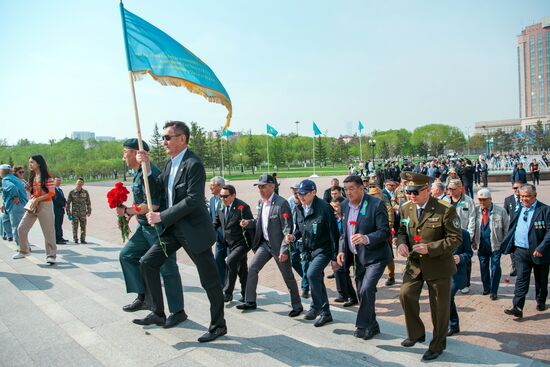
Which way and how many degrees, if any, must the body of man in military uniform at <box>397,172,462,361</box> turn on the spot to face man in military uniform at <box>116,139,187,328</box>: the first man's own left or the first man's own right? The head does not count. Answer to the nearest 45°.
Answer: approximately 45° to the first man's own right

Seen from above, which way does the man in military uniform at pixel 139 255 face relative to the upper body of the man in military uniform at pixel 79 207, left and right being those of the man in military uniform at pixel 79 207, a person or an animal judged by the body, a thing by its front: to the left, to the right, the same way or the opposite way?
to the right

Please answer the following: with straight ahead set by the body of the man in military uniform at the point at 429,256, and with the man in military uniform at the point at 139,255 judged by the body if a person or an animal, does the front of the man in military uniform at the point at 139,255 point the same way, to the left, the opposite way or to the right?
the same way

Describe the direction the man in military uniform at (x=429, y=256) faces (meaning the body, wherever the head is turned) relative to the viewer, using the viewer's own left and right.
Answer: facing the viewer and to the left of the viewer

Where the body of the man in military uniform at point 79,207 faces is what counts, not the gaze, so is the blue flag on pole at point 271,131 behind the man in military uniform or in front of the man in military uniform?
behind

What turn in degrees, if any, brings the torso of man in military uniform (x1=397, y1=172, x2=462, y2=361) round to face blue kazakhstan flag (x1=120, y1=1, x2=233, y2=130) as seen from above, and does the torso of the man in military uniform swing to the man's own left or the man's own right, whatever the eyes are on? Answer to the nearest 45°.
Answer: approximately 45° to the man's own right

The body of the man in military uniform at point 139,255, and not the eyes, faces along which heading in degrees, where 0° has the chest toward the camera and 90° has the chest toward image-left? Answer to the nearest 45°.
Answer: approximately 90°

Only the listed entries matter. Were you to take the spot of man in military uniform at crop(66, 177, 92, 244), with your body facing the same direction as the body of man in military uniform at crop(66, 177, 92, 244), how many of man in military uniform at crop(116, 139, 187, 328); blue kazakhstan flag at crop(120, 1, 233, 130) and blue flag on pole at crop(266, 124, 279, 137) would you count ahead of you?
2

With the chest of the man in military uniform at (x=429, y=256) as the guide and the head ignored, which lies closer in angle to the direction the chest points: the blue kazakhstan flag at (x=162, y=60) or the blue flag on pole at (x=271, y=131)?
the blue kazakhstan flag

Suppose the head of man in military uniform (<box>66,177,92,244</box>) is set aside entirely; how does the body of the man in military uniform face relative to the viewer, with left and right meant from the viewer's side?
facing the viewer
